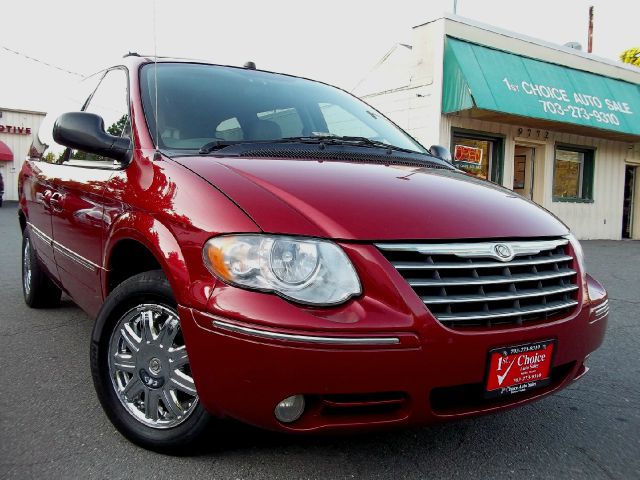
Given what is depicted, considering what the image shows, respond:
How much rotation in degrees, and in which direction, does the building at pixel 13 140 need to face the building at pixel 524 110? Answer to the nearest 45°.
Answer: approximately 45° to its left

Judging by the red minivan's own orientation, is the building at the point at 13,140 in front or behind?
behind

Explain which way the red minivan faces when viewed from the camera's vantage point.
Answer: facing the viewer and to the right of the viewer

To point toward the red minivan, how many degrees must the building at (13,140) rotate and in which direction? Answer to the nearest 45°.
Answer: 0° — it already faces it

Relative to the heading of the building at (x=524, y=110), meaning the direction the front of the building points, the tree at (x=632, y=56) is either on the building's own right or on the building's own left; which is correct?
on the building's own left

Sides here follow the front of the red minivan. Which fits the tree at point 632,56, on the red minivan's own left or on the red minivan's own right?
on the red minivan's own left
